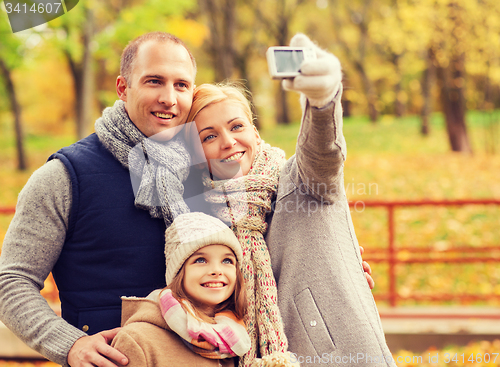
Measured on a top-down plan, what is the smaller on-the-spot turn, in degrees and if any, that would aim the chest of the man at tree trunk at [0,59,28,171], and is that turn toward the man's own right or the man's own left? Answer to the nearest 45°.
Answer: approximately 135° to the man's own left

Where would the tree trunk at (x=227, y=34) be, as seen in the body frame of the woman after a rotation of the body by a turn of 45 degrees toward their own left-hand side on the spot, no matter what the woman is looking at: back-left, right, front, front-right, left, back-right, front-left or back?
back

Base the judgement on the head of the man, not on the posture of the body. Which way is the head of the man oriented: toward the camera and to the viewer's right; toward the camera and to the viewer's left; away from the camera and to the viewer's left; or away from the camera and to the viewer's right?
toward the camera and to the viewer's right

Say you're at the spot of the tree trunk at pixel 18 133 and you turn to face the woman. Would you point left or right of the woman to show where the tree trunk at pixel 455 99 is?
left

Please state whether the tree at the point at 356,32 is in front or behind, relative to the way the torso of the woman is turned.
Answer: behind

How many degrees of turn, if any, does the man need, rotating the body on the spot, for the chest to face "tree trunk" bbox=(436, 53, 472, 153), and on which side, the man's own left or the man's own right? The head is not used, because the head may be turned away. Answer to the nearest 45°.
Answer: approximately 90° to the man's own left

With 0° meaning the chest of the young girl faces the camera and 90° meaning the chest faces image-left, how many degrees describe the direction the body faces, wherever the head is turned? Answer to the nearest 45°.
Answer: approximately 315°
